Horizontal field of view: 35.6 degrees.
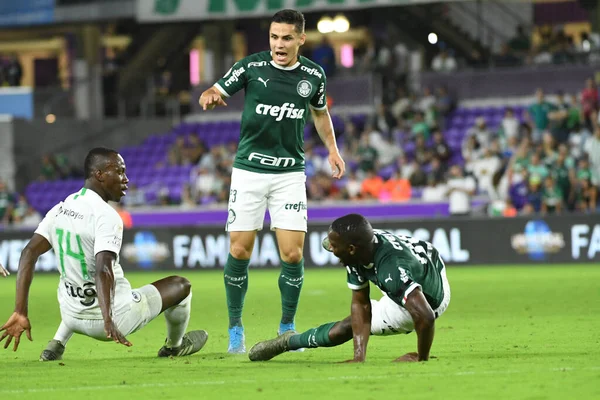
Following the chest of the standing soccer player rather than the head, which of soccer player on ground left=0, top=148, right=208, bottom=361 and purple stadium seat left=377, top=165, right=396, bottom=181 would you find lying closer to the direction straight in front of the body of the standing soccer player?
the soccer player on ground

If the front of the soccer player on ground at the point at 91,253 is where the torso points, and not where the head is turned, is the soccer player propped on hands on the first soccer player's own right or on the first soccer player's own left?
on the first soccer player's own right

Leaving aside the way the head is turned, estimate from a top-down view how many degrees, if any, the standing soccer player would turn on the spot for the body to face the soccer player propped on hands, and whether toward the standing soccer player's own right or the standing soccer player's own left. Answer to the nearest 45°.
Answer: approximately 45° to the standing soccer player's own left

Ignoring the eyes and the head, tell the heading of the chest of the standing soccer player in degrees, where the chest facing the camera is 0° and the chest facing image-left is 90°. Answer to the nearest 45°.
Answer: approximately 0°

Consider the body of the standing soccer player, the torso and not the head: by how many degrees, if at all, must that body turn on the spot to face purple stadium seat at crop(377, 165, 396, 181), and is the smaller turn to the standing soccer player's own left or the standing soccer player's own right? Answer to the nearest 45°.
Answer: approximately 180°

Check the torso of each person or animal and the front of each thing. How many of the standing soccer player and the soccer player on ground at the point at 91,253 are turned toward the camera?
1

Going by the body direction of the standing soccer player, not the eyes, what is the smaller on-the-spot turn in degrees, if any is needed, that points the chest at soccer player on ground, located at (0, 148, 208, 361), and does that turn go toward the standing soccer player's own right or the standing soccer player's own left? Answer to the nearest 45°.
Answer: approximately 45° to the standing soccer player's own right

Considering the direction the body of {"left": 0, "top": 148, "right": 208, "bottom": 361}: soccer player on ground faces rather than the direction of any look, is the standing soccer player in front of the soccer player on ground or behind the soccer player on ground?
in front

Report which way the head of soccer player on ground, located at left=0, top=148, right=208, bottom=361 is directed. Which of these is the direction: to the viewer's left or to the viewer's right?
to the viewer's right

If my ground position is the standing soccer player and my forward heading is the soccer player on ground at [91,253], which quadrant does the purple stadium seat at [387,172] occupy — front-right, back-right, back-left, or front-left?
back-right
